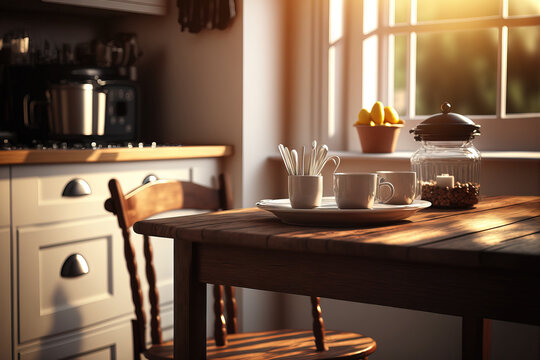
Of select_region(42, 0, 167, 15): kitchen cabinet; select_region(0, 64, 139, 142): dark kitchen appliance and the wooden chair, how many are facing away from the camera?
0

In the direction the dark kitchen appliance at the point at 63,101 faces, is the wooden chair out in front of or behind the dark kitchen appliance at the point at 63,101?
in front

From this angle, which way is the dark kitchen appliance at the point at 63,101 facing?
toward the camera

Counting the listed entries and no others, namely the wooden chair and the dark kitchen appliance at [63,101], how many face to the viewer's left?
0

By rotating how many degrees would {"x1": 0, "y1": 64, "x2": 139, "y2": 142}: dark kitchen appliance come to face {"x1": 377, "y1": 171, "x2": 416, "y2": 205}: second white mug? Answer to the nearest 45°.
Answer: approximately 45° to its left

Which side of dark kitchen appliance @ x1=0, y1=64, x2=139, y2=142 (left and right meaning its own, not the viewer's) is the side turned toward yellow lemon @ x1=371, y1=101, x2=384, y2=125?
left

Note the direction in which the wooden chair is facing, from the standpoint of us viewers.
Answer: facing the viewer and to the right of the viewer

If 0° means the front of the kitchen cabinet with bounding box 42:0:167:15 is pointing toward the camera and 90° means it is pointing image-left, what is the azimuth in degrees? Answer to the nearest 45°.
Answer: approximately 315°
